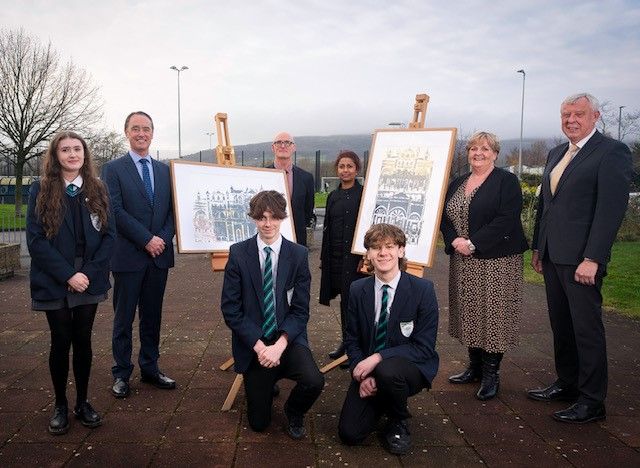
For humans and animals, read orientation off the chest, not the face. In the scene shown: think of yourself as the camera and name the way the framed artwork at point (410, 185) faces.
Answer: facing the viewer and to the left of the viewer

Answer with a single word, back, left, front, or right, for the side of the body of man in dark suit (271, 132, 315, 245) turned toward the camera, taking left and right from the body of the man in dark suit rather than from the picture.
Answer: front

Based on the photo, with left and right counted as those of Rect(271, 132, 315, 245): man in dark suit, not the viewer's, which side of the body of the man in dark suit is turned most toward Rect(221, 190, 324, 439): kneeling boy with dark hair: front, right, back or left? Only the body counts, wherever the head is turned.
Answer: front

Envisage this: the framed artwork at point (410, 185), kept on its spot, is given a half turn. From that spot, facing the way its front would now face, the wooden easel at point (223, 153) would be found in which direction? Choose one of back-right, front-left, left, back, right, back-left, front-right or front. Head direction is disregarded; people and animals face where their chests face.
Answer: back-left

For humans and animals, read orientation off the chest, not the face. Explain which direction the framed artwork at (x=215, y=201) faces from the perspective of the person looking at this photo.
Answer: facing the viewer and to the right of the viewer

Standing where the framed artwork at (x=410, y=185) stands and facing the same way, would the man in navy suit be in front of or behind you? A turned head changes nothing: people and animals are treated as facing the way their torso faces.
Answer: in front

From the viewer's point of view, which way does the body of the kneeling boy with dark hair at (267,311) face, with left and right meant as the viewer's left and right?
facing the viewer

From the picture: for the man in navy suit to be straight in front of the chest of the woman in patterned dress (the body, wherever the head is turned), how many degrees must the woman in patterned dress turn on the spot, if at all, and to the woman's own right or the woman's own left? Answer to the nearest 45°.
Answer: approximately 45° to the woman's own right

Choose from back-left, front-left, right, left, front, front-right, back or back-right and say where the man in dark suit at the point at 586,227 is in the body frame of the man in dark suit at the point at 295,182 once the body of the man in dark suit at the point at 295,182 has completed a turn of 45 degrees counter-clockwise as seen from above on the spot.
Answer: front

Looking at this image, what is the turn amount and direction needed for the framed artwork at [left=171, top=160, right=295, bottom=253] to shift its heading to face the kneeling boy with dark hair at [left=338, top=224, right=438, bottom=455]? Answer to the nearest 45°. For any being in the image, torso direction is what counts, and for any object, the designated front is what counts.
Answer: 0° — it already faces them

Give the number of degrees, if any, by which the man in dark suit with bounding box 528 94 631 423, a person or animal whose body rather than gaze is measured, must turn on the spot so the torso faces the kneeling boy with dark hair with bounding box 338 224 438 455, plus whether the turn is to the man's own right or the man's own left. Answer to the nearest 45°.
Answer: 0° — they already face them

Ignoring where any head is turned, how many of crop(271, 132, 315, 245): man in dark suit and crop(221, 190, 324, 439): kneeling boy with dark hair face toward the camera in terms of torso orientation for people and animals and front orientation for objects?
2

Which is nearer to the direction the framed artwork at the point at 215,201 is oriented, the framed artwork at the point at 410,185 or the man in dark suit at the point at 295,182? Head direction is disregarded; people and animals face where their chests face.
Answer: the framed artwork
